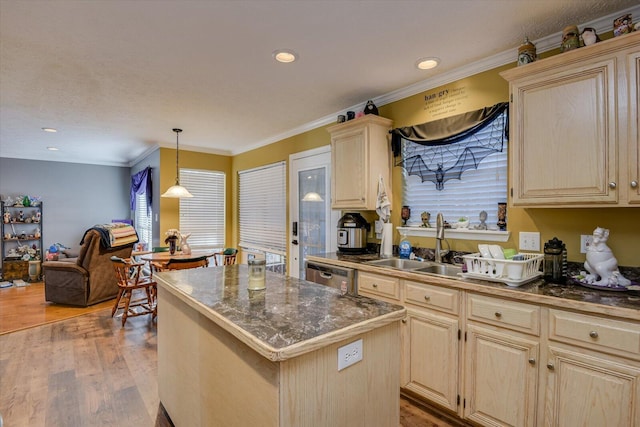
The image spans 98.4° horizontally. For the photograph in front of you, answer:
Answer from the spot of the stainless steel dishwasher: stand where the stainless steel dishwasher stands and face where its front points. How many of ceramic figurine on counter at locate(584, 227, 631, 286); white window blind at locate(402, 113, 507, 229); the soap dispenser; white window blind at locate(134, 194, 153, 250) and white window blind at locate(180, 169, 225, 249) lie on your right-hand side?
2

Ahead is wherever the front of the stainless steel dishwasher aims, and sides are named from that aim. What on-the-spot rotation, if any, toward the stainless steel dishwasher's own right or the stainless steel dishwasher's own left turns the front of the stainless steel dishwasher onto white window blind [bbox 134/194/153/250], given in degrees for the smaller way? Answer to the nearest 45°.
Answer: approximately 90° to the stainless steel dishwasher's own right

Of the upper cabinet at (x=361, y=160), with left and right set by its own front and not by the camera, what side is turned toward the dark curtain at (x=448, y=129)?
left

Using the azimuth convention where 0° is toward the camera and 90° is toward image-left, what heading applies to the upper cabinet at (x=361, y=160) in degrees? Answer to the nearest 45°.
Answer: approximately 45°

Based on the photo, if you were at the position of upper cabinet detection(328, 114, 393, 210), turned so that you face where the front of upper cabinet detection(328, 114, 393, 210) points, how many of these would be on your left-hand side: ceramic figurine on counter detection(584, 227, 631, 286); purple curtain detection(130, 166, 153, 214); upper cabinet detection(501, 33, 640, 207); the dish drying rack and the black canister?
4
